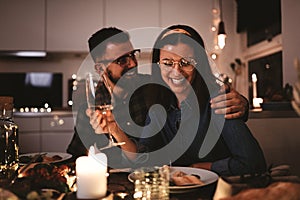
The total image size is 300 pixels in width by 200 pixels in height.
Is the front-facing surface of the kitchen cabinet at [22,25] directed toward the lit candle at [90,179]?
yes

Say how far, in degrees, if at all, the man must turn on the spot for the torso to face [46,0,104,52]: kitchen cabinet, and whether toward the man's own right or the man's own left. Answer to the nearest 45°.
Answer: approximately 135° to the man's own left

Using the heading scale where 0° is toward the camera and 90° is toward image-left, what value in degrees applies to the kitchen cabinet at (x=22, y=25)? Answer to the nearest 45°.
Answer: approximately 0°

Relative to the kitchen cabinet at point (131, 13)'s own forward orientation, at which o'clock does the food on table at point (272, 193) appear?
The food on table is roughly at 12 o'clock from the kitchen cabinet.

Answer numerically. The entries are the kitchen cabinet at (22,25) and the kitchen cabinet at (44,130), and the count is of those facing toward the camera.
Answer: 2

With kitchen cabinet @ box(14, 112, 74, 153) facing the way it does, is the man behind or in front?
in front

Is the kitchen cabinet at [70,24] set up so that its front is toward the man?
yes

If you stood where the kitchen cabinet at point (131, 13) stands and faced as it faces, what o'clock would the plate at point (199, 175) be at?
The plate is roughly at 12 o'clock from the kitchen cabinet.

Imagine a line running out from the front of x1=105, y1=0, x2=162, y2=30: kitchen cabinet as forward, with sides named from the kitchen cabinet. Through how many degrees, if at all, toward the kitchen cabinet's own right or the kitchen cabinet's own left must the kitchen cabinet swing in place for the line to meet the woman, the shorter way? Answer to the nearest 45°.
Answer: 0° — it already faces them

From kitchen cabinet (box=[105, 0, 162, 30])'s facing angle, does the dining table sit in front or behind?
in front

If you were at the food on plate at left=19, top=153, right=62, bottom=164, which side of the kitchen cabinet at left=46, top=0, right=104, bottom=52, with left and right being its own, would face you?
front

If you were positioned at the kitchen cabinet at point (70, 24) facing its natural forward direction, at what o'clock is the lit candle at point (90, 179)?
The lit candle is roughly at 12 o'clock from the kitchen cabinet.

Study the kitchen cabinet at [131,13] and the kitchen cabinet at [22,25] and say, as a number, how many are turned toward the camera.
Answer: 2

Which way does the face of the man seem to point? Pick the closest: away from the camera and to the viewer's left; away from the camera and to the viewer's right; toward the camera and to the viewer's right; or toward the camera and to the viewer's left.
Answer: toward the camera and to the viewer's right

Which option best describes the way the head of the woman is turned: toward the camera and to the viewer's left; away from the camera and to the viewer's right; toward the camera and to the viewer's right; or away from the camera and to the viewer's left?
toward the camera and to the viewer's left
